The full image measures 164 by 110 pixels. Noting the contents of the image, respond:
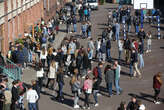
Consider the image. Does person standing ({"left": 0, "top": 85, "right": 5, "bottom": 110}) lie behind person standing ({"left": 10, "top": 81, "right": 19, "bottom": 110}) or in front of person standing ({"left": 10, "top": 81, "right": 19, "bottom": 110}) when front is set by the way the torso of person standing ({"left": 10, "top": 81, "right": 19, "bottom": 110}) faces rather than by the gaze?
behind

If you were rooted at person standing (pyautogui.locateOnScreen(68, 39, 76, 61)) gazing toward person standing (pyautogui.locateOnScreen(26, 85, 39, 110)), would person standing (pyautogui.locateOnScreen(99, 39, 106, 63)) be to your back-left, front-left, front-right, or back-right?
back-left

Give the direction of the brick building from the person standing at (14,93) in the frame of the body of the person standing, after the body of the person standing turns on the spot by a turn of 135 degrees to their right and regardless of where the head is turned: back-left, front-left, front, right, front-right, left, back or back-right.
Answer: back-right
